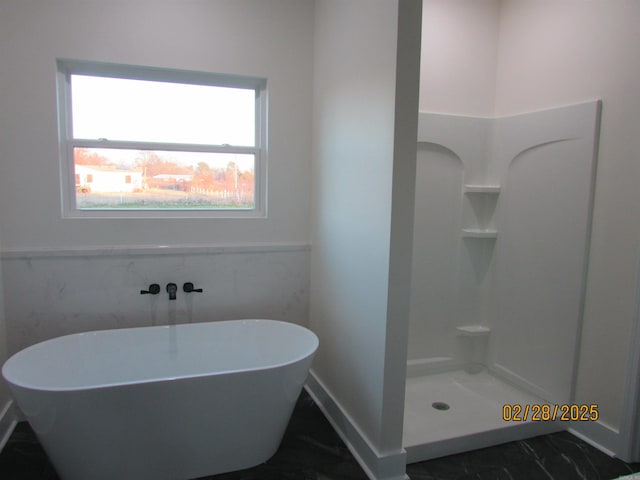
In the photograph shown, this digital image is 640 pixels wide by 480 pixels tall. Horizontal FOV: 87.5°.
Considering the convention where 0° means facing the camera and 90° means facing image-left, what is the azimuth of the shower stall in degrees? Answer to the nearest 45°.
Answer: approximately 315°

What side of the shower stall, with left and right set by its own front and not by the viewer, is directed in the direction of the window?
right
